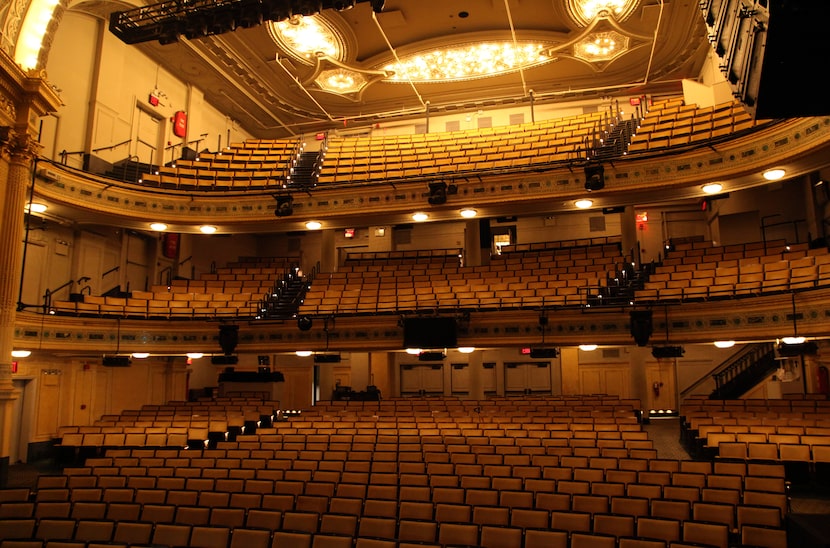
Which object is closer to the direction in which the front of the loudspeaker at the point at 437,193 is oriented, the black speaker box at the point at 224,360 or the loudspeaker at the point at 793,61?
the loudspeaker

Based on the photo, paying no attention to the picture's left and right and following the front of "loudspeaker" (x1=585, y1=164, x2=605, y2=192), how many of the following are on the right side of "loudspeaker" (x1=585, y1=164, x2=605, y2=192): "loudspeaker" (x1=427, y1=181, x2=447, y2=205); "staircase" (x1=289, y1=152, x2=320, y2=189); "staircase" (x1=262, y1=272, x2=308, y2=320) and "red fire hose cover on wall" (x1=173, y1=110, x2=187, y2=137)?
4

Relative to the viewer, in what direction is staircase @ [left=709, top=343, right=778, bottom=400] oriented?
to the viewer's left

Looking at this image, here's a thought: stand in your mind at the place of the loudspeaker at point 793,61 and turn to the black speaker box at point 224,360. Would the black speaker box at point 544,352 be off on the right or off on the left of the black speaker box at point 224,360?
right
